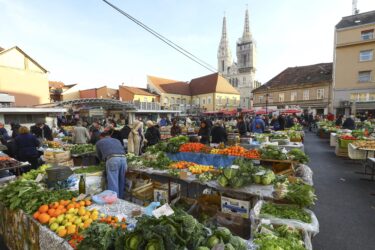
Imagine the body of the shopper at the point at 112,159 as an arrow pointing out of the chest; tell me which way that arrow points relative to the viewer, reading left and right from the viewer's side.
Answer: facing away from the viewer and to the left of the viewer

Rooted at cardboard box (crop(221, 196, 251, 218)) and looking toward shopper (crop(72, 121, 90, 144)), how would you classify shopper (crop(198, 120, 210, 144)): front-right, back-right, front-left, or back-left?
front-right

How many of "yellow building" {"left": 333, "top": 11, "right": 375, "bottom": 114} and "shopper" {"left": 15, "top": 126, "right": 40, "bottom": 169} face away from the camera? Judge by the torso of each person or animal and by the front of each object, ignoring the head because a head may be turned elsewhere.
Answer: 1

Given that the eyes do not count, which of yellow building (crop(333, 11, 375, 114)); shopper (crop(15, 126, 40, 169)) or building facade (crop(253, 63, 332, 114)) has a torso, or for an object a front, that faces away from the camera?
the shopper

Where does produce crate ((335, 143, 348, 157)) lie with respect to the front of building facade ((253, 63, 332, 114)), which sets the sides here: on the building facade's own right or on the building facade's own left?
on the building facade's own left

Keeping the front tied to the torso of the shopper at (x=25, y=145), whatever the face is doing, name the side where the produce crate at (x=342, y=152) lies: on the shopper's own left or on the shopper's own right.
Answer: on the shopper's own right

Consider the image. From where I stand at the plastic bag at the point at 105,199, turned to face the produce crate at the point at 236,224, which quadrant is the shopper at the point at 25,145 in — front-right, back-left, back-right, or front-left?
back-left

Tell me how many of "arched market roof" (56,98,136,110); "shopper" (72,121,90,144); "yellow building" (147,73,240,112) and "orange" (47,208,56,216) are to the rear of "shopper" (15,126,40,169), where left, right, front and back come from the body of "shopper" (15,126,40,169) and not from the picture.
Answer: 1

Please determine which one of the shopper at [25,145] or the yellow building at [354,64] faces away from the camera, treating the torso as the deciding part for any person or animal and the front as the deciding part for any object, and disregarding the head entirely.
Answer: the shopper

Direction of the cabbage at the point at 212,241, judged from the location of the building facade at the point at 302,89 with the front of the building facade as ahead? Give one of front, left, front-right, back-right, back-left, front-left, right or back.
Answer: front-left

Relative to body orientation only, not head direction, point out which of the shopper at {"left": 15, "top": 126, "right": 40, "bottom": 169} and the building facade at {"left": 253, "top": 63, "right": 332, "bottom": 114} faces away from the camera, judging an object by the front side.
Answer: the shopper

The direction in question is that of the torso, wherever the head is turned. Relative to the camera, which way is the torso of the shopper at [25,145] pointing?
away from the camera

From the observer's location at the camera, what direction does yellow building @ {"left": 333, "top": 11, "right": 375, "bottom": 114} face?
facing the viewer and to the left of the viewer

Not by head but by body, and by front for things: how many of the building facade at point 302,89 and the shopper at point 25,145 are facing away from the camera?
1

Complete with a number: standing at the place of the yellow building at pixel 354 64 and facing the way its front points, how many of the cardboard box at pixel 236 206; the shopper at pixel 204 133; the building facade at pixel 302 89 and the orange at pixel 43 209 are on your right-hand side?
1

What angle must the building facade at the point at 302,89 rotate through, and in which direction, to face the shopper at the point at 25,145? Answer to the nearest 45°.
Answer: approximately 45° to its left
